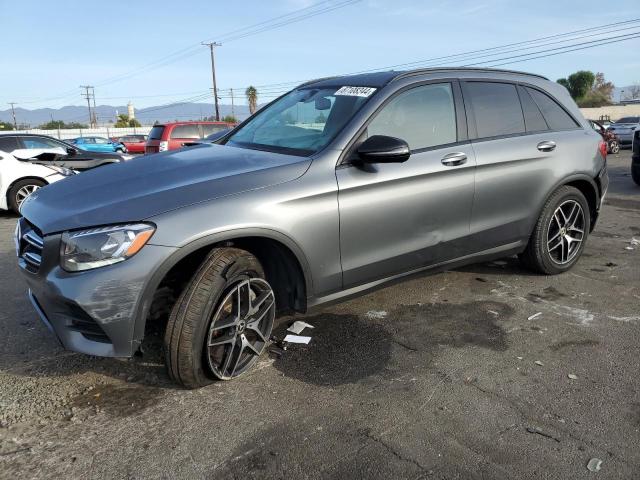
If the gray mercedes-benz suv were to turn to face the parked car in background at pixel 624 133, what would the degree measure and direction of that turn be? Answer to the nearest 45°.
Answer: approximately 180°

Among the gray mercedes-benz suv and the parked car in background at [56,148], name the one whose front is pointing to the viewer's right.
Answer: the parked car in background

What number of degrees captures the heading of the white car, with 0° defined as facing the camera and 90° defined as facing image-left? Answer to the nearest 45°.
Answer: approximately 270°

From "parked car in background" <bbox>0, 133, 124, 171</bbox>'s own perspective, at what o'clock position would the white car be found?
The white car is roughly at 4 o'clock from the parked car in background.

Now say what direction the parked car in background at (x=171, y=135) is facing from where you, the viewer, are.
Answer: facing away from the viewer and to the right of the viewer

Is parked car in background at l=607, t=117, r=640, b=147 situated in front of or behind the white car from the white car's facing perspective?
in front

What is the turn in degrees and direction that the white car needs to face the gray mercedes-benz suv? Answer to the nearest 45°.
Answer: approximately 90° to its right

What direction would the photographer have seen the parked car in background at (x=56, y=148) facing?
facing to the right of the viewer

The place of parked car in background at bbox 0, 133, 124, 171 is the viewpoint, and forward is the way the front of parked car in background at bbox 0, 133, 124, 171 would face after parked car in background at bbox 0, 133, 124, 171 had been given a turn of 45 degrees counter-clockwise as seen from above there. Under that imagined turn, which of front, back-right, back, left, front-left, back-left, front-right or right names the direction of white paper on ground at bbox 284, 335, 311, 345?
back-right

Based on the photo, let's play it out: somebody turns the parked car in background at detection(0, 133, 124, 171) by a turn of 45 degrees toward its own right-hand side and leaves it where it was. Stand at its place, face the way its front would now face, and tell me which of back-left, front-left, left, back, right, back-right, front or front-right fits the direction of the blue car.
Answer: back-left

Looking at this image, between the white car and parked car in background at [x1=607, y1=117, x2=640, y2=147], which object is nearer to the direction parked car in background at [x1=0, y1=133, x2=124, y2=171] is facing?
the parked car in background

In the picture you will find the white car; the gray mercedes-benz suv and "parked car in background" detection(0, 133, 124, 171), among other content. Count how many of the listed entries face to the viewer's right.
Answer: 2

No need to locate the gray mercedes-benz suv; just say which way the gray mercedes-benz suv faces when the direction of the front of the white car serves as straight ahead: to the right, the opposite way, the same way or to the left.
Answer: the opposite way

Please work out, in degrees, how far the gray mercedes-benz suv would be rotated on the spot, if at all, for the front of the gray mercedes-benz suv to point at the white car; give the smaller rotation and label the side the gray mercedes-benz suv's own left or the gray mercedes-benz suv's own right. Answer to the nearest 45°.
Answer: approximately 90° to the gray mercedes-benz suv's own right
